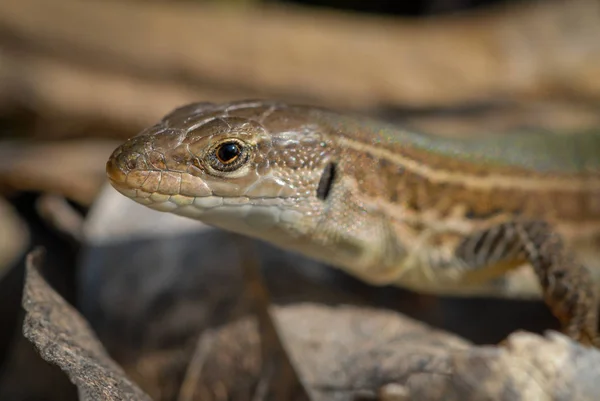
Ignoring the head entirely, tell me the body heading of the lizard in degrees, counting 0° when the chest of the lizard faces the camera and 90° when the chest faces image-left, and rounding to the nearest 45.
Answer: approximately 90°
